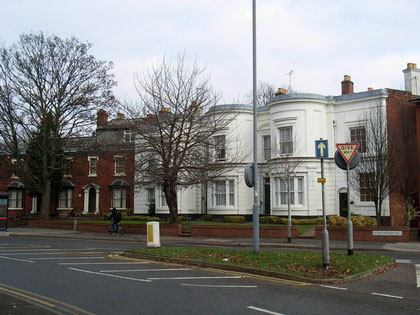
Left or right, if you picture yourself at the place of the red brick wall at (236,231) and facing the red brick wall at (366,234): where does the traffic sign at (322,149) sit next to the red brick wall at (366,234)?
right

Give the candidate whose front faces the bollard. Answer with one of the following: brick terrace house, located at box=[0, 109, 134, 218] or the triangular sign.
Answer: the brick terrace house

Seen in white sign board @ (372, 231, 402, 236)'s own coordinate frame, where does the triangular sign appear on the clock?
The triangular sign is roughly at 12 o'clock from the white sign board.

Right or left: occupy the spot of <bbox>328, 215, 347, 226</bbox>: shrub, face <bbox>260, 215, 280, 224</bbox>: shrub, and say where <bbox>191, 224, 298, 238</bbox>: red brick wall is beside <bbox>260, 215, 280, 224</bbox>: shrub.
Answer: left

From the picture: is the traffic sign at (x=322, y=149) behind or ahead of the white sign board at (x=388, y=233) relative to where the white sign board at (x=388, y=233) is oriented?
ahead

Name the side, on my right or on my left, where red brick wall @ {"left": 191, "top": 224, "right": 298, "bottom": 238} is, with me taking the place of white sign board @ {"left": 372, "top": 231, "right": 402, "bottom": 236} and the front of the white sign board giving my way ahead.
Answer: on my right

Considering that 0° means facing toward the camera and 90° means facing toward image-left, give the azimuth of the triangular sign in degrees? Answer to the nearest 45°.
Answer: approximately 0°

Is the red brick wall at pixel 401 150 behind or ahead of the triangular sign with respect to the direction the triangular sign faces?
behind

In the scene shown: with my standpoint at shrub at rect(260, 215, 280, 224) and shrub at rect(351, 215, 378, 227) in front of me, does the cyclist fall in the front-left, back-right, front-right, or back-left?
back-right
